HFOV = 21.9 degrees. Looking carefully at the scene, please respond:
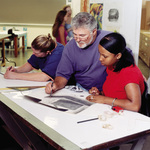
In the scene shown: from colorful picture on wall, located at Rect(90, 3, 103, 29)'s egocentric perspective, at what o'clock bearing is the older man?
The older man is roughly at 12 o'clock from the colorful picture on wall.

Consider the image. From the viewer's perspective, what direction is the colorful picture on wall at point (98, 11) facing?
toward the camera

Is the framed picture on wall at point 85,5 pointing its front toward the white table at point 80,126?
yes

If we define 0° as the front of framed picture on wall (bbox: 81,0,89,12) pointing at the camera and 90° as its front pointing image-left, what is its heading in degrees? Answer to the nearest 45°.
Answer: approximately 0°

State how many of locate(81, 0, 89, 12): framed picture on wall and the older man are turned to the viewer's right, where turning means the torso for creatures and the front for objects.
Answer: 0

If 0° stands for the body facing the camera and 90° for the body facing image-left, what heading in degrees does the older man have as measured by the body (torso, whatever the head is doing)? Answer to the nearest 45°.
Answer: approximately 45°

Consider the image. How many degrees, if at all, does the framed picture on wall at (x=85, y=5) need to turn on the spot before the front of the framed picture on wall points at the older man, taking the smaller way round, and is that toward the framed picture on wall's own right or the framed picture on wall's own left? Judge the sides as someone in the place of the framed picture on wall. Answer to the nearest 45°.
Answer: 0° — it already faces them

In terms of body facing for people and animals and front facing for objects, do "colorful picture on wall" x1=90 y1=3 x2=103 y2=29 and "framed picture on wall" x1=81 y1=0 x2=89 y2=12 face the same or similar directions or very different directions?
same or similar directions

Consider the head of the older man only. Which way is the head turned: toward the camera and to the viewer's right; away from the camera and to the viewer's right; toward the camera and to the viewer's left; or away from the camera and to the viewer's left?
toward the camera and to the viewer's left
